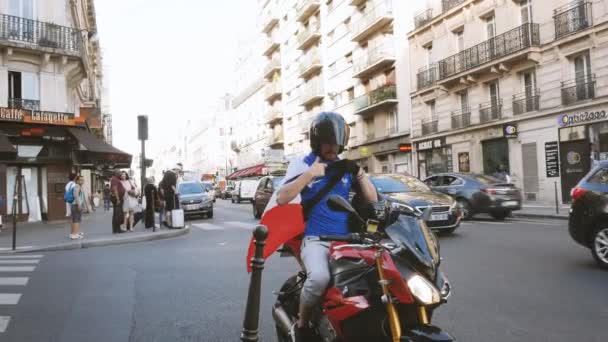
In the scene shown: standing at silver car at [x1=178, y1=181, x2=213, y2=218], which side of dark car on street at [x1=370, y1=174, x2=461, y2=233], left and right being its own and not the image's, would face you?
back

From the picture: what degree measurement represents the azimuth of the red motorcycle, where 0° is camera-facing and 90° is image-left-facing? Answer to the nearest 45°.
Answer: approximately 315°

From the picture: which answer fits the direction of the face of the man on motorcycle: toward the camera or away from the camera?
toward the camera

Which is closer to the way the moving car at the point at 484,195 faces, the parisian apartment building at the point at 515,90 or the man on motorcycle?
the parisian apartment building

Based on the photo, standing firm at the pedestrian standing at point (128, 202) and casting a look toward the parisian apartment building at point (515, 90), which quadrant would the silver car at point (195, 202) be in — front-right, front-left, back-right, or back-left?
front-left

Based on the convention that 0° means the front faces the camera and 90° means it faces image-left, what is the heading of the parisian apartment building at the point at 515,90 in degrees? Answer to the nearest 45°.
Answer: approximately 45°

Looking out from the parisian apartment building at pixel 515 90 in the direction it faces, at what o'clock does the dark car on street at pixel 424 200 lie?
The dark car on street is roughly at 11 o'clock from the parisian apartment building.

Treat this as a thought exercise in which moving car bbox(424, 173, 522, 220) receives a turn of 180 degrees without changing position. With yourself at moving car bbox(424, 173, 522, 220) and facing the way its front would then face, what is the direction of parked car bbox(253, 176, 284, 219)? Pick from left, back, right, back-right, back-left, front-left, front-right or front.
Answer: back-right

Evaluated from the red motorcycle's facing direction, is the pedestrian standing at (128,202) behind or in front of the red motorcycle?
behind

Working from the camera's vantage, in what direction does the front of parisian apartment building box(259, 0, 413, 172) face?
facing the viewer and to the left of the viewer

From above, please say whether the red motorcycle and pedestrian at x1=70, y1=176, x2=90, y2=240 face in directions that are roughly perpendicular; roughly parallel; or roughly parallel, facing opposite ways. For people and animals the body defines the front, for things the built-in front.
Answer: roughly perpendicular

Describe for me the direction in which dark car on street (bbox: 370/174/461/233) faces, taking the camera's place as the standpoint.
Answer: facing the viewer and to the right of the viewer

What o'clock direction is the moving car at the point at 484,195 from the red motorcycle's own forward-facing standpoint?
The moving car is roughly at 8 o'clock from the red motorcycle.
